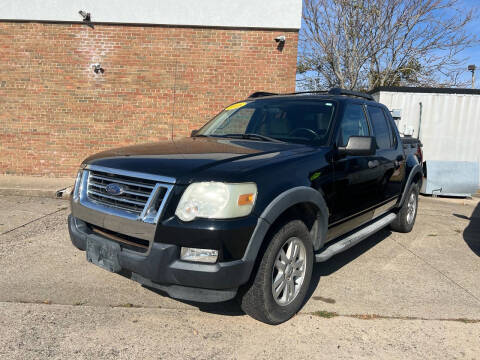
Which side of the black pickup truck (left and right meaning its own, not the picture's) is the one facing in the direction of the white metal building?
back

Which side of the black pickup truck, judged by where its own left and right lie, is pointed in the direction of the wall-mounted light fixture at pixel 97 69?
right

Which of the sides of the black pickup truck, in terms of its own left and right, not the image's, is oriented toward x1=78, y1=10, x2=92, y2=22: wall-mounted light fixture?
right

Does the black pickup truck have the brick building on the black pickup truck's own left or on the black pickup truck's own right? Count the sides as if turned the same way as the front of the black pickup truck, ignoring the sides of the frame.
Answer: on the black pickup truck's own right

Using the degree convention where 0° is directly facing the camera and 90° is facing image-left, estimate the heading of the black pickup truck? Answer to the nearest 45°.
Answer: approximately 45°

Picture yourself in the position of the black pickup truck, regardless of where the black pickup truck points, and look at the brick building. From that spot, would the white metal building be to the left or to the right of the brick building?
right
